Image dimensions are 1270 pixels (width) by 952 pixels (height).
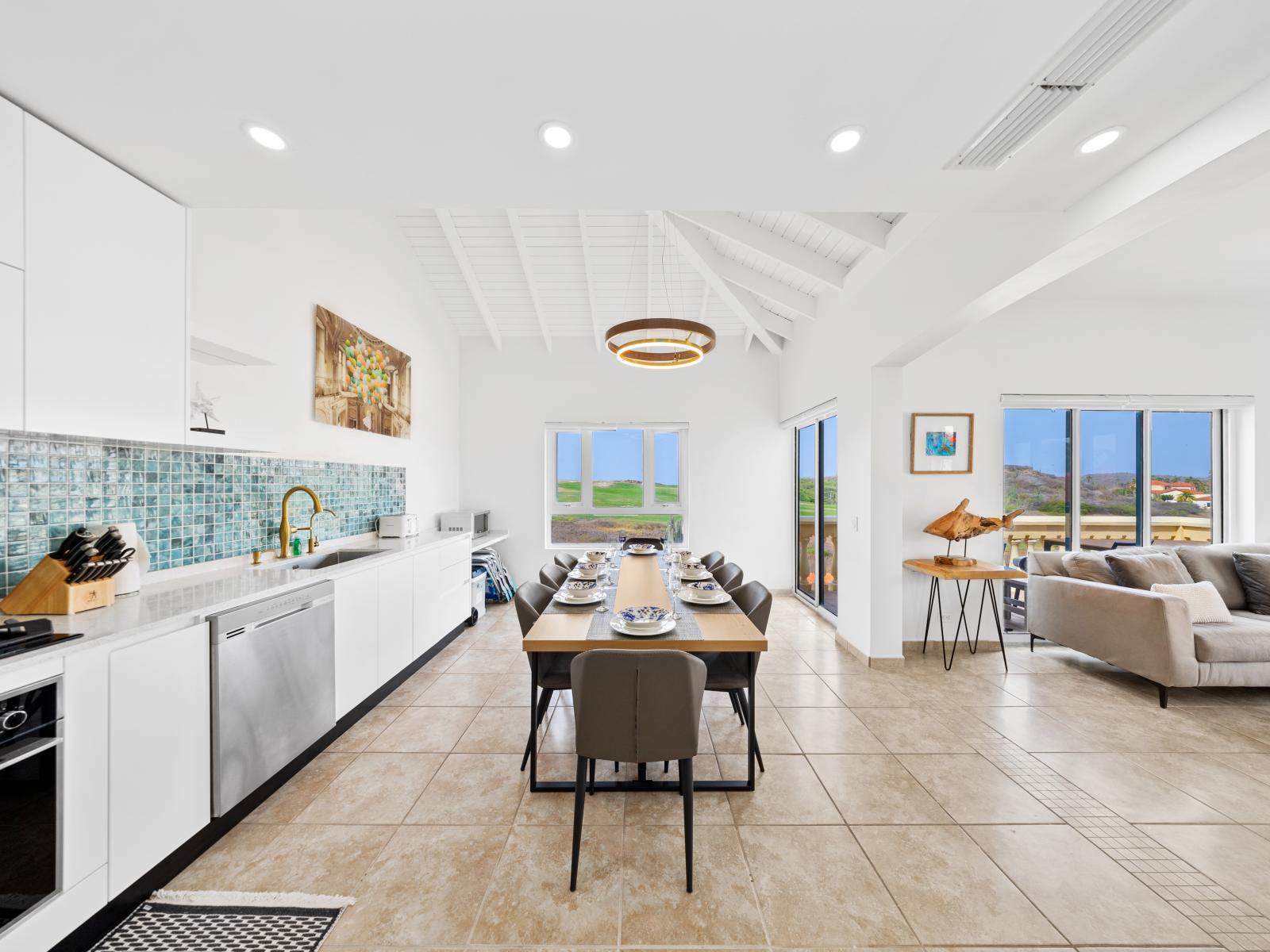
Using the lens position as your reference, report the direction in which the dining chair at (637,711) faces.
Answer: facing away from the viewer

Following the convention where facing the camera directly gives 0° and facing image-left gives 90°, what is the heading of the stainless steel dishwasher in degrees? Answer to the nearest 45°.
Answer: approximately 315°

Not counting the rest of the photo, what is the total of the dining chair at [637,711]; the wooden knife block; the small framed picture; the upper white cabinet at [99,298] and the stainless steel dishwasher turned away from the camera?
1

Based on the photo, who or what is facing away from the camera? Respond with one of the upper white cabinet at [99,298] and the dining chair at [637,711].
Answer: the dining chair

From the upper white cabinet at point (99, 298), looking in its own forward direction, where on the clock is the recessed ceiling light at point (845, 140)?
The recessed ceiling light is roughly at 12 o'clock from the upper white cabinet.

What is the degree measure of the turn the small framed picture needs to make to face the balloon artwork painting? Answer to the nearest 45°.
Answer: approximately 45° to its right

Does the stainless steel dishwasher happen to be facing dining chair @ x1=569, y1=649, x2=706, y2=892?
yes

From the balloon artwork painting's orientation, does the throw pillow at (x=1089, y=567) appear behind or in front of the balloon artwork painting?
in front

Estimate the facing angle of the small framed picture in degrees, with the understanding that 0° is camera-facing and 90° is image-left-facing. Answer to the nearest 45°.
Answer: approximately 0°

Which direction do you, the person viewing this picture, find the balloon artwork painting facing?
facing the viewer and to the right of the viewer

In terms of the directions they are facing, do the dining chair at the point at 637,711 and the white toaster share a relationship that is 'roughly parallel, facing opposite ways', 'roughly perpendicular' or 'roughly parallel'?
roughly perpendicular

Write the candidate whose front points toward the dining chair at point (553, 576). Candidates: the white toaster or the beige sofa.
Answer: the white toaster

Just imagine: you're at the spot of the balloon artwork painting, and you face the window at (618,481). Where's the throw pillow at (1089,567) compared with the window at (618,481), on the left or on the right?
right
